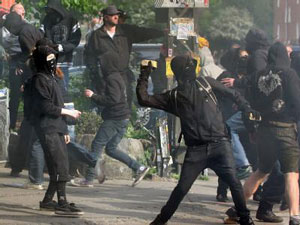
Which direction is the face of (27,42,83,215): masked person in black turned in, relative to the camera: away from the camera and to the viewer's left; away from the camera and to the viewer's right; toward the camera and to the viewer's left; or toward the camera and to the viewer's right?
toward the camera and to the viewer's right

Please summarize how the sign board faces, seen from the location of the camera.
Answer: facing the viewer

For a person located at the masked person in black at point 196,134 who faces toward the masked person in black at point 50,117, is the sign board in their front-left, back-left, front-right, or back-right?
front-right

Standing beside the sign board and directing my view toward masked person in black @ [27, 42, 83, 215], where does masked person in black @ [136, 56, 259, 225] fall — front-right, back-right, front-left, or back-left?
front-left

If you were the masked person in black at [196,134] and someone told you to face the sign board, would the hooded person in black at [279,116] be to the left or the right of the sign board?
right

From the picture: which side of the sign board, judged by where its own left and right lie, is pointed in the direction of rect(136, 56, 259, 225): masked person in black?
front
